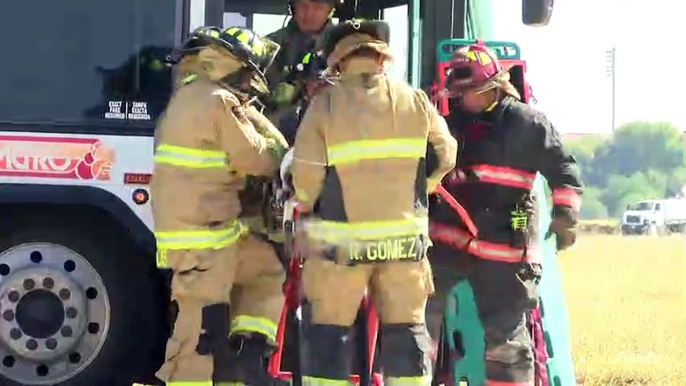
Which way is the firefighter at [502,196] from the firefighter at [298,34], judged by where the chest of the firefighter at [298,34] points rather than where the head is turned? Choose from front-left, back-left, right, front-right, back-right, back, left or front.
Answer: front-left

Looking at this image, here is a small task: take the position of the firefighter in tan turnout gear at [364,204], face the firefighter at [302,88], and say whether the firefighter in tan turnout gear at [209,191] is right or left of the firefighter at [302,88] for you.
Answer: left

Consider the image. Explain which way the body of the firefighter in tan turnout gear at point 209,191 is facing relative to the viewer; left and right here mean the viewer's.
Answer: facing away from the viewer and to the right of the viewer

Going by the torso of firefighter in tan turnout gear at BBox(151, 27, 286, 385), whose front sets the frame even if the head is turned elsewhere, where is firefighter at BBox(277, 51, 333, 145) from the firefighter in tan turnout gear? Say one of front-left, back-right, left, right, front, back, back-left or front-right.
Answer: front

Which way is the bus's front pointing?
to the viewer's right

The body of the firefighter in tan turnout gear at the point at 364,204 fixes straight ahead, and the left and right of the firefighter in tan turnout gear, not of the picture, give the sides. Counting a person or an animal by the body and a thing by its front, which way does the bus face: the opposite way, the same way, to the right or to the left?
to the right

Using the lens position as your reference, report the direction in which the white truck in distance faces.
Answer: facing the viewer and to the left of the viewer

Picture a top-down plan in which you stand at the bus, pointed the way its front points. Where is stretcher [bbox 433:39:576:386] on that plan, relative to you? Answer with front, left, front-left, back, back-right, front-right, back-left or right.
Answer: front

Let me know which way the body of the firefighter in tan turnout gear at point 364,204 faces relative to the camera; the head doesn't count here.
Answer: away from the camera

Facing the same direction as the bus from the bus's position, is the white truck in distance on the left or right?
on its left

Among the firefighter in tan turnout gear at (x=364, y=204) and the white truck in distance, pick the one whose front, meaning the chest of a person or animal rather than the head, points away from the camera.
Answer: the firefighter in tan turnout gear

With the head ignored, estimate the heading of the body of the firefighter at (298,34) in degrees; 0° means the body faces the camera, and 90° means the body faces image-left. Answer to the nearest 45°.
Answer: approximately 0°

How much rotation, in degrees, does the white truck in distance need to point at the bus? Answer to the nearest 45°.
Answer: approximately 45° to its left
